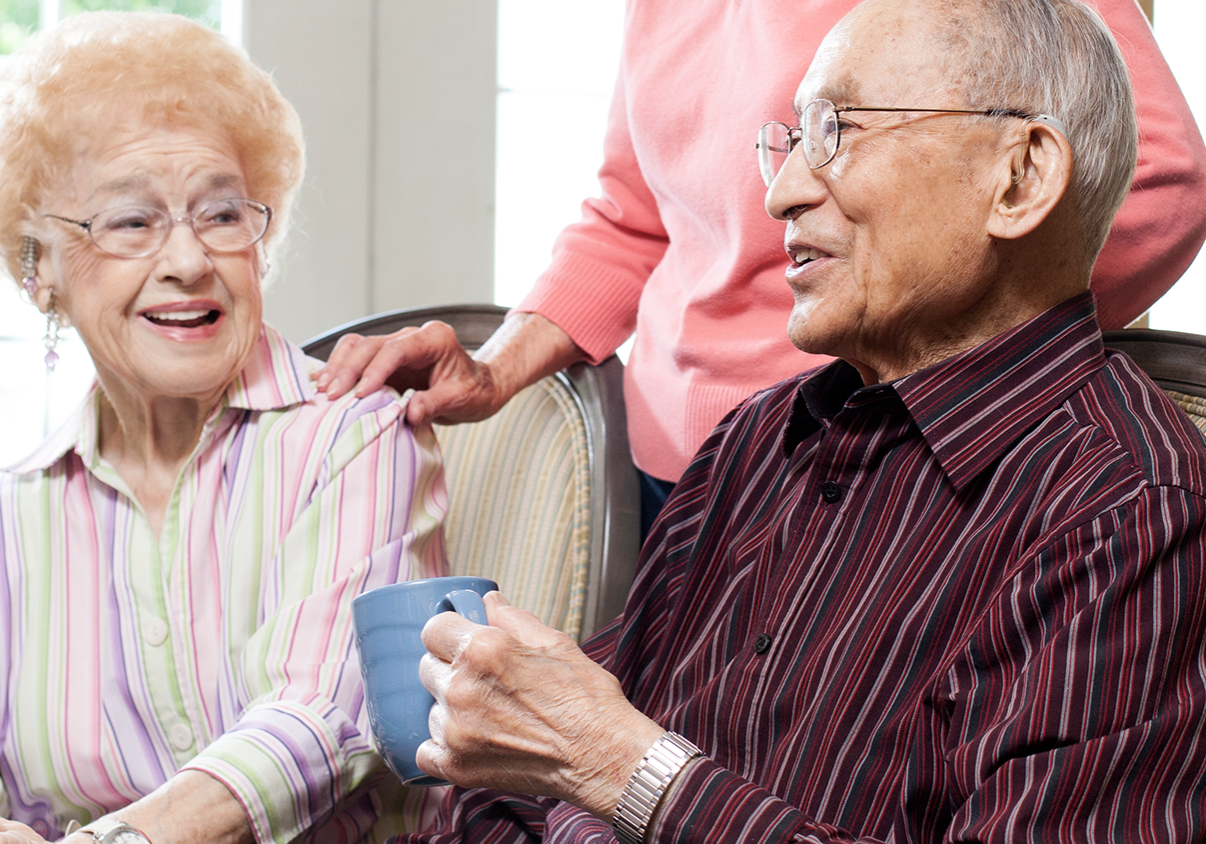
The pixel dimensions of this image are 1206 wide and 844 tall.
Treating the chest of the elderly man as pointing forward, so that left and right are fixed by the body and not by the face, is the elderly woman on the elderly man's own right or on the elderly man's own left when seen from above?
on the elderly man's own right

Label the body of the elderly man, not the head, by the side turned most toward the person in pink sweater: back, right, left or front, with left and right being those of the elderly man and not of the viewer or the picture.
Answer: right

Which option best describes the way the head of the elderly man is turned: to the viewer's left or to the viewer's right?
to the viewer's left

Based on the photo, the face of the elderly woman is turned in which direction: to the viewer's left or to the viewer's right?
to the viewer's right
